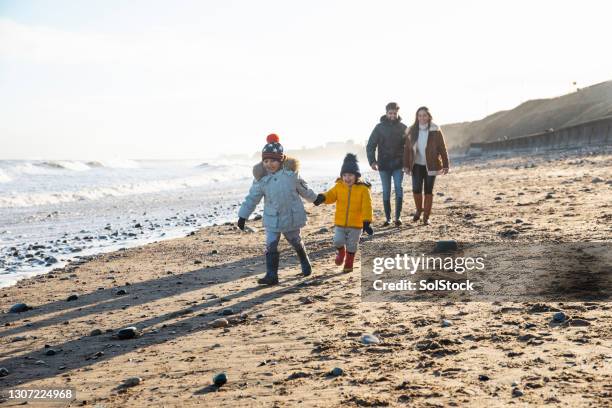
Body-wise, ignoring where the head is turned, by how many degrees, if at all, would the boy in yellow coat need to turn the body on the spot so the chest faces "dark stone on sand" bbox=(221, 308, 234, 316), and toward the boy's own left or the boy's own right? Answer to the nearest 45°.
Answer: approximately 45° to the boy's own right

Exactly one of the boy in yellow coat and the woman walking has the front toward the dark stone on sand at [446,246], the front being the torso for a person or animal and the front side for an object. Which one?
the woman walking

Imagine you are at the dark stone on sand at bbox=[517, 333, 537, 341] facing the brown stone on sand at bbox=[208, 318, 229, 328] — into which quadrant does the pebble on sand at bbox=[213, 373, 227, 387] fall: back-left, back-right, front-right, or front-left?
front-left

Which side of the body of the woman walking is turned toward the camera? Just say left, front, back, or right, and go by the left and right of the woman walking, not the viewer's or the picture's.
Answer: front

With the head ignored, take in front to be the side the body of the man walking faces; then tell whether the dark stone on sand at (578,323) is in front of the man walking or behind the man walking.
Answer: in front

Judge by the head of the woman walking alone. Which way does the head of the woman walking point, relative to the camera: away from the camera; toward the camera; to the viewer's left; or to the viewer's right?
toward the camera

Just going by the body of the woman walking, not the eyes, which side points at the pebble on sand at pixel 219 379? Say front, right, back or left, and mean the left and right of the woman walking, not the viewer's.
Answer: front

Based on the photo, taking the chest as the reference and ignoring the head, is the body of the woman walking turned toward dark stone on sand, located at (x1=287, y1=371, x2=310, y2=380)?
yes

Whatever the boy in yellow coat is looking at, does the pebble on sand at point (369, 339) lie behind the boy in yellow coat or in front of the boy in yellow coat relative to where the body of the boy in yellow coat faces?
in front

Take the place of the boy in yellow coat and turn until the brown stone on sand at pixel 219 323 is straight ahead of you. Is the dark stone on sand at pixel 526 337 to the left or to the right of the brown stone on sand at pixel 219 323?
left

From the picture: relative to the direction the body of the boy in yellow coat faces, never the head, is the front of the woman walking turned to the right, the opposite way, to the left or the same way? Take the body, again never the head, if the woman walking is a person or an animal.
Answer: the same way

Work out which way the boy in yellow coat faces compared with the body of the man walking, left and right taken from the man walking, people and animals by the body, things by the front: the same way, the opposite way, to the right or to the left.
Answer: the same way

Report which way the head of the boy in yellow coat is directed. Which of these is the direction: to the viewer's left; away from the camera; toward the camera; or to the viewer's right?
toward the camera

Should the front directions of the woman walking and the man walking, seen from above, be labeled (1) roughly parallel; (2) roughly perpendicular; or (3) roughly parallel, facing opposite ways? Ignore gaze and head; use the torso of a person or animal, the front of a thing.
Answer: roughly parallel

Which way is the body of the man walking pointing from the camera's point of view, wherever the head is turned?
toward the camera
